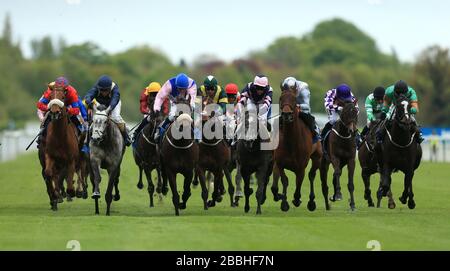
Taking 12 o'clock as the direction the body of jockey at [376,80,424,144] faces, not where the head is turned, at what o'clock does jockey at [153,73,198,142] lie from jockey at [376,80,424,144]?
jockey at [153,73,198,142] is roughly at 2 o'clock from jockey at [376,80,424,144].

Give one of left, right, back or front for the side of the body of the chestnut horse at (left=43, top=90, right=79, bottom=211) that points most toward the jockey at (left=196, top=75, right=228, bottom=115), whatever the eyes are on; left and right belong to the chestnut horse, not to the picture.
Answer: left

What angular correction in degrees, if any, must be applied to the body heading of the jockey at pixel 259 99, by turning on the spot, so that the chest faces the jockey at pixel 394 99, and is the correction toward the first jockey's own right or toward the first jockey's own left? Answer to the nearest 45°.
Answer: approximately 90° to the first jockey's own left

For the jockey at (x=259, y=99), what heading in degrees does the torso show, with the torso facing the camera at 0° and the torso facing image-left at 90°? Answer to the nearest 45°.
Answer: approximately 0°

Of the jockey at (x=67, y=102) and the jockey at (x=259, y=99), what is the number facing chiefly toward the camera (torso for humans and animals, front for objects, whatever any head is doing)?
2

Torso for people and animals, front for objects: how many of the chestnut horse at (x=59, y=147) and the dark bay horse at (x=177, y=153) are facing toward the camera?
2

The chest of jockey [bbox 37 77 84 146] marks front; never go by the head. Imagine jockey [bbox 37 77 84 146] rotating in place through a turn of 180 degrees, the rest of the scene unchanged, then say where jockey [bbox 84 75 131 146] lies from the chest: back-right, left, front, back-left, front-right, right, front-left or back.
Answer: back-right

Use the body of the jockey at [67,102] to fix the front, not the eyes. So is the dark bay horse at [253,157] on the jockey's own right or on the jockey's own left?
on the jockey's own left

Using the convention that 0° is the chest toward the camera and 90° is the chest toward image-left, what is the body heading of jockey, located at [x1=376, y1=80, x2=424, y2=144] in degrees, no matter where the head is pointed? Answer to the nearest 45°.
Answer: approximately 0°
